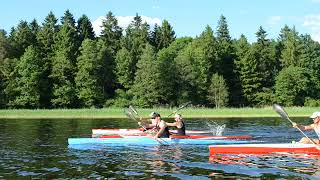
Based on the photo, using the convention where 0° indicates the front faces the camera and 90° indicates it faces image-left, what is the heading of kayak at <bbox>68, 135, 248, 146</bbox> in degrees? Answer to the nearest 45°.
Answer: approximately 90°

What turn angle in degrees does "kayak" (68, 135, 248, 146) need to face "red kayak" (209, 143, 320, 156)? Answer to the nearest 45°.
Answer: approximately 135° to its left
